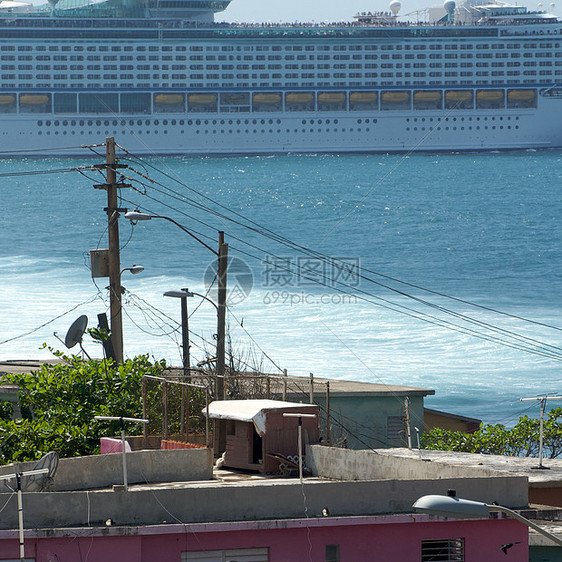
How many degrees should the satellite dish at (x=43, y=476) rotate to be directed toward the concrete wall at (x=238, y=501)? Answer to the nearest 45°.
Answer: approximately 135° to its left

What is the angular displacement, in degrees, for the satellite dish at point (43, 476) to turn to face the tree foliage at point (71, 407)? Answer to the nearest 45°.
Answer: approximately 135° to its right

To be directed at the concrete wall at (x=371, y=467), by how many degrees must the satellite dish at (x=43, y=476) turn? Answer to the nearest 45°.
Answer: approximately 135° to its left

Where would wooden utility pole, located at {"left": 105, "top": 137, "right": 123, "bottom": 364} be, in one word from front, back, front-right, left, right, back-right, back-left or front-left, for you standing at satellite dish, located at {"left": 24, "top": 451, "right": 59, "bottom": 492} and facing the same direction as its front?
back-right

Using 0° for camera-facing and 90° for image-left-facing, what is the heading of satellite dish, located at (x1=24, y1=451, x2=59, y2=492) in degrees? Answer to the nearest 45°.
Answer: approximately 45°

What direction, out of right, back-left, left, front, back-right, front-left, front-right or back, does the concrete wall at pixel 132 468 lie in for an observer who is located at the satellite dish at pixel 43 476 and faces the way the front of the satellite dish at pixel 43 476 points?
back

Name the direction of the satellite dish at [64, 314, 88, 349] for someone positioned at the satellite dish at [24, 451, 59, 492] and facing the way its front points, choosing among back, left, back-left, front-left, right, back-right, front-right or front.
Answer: front-right
